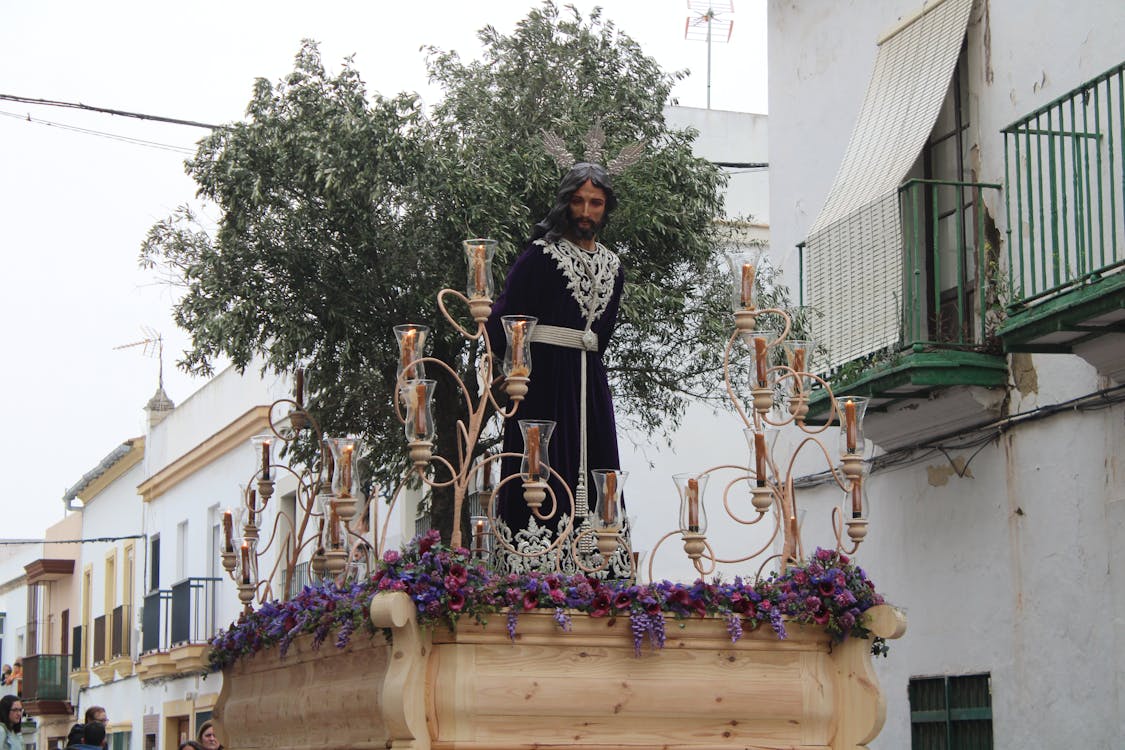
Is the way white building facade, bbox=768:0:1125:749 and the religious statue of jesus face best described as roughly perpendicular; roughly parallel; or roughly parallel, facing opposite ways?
roughly perpendicular

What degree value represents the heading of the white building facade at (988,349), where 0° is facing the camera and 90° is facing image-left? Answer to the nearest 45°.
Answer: approximately 45°

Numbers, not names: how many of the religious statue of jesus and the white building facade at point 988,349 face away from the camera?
0

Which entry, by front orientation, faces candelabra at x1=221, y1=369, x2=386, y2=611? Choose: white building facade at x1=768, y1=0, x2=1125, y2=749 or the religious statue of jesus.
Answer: the white building facade

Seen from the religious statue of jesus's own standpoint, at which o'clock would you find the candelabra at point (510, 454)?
The candelabra is roughly at 2 o'clock from the religious statue of jesus.

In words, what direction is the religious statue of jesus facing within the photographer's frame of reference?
facing the viewer and to the right of the viewer

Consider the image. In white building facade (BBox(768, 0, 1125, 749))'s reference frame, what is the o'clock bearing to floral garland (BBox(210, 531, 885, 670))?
The floral garland is roughly at 11 o'clock from the white building facade.

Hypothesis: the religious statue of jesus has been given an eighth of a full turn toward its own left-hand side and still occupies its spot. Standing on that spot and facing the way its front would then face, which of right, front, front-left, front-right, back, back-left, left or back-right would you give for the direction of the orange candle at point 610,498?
right
